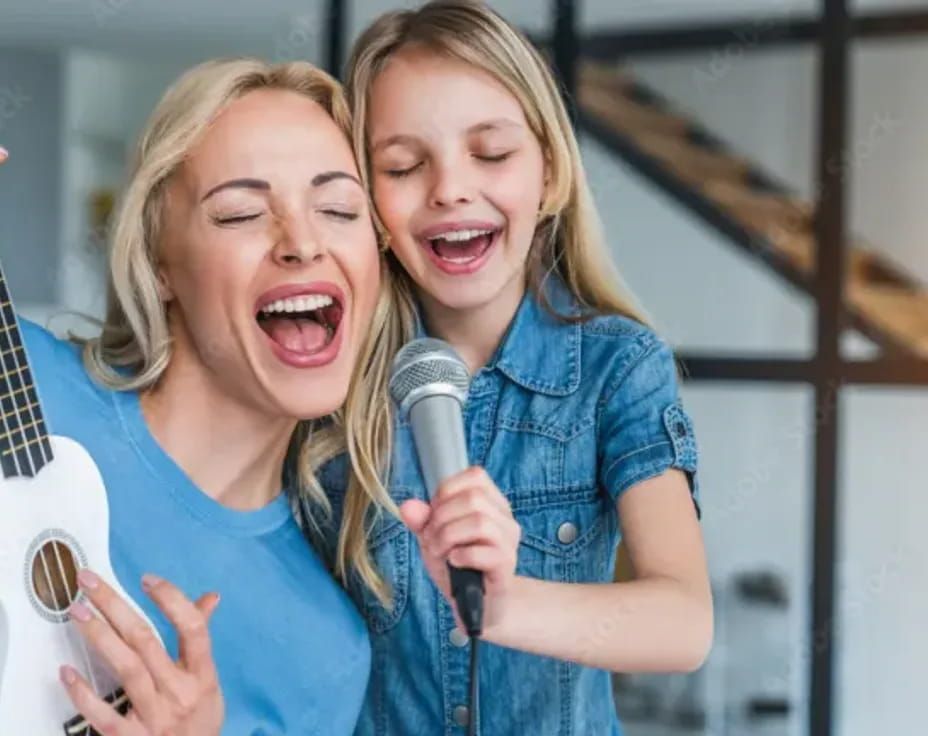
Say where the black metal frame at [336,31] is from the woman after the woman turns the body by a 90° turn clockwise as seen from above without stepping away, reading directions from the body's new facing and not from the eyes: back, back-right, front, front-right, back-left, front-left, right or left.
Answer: back-right

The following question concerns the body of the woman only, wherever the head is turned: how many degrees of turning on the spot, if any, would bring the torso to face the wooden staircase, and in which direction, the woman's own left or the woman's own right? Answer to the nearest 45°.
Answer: approximately 90° to the woman's own left

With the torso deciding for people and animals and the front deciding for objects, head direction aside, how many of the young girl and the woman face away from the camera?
0

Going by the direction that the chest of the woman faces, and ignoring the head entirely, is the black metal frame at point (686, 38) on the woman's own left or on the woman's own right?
on the woman's own left

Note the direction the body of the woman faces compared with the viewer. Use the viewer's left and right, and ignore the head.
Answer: facing the viewer and to the right of the viewer

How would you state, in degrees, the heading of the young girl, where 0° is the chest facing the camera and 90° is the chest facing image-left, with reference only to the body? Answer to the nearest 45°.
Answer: approximately 45°

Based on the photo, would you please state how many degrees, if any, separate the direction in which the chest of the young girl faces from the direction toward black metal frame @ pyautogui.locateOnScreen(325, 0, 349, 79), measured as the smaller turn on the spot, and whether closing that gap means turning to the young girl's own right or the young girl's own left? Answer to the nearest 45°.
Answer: approximately 135° to the young girl's own right
